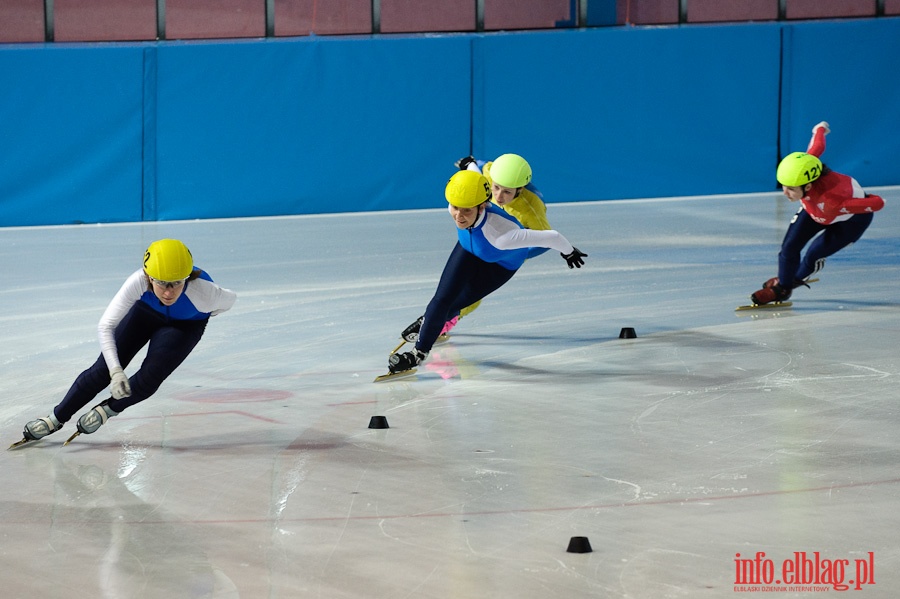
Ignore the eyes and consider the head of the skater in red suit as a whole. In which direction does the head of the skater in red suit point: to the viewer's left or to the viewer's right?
to the viewer's left

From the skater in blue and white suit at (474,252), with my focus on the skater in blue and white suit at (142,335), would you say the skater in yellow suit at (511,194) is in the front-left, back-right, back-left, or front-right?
back-right

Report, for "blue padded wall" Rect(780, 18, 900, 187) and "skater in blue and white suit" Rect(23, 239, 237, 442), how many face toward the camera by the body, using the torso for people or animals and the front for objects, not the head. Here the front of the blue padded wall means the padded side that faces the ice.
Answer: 2

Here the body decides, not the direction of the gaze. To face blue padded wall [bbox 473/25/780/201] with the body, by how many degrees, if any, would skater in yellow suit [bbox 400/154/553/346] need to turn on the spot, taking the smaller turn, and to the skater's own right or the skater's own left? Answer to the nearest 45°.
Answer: approximately 135° to the skater's own right

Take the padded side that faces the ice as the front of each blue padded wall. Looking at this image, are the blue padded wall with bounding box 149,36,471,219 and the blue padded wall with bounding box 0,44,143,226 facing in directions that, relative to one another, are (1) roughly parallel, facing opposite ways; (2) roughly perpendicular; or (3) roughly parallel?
roughly parallel

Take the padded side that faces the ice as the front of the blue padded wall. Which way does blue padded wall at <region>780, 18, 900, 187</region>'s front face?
toward the camera

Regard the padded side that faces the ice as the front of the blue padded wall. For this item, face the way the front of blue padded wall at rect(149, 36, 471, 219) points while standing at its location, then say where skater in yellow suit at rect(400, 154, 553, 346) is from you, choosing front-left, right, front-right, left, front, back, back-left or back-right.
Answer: front

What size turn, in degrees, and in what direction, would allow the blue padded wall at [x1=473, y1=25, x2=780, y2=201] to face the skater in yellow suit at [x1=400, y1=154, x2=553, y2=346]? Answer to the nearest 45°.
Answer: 0° — it already faces them

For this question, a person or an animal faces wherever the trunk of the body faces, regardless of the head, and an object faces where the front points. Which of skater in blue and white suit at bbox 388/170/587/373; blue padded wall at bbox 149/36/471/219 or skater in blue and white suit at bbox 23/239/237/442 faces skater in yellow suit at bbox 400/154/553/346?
the blue padded wall

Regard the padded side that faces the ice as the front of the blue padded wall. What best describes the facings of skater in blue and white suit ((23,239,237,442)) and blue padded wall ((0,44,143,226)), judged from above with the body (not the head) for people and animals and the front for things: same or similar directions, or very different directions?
same or similar directions

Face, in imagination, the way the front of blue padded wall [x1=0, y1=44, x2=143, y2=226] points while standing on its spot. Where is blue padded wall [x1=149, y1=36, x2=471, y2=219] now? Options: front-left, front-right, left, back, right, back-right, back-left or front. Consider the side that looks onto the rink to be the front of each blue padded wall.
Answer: left

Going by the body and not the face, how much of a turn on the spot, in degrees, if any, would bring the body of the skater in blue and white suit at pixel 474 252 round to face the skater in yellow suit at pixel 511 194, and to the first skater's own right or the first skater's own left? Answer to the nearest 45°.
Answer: approximately 135° to the first skater's own right

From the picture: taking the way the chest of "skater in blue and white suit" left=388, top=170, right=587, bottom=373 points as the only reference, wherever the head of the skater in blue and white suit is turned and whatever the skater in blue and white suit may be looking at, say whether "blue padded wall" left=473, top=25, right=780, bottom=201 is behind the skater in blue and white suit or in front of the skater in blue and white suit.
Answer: behind

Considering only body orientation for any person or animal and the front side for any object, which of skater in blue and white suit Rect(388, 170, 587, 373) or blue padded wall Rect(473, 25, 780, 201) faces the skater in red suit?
the blue padded wall

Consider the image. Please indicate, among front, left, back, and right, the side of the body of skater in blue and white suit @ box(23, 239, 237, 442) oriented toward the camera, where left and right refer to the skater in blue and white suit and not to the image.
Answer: front

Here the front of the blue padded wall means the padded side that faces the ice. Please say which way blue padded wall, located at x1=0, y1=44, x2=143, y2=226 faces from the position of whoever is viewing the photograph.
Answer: facing the viewer

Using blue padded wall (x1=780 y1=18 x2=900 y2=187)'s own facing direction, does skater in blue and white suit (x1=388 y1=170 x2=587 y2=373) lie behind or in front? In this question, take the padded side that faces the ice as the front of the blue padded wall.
in front

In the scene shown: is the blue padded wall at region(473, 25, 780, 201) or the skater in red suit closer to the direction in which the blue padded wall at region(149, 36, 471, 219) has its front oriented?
the skater in red suit

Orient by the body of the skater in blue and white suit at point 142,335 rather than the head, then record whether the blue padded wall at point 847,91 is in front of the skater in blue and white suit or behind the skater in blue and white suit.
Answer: behind
